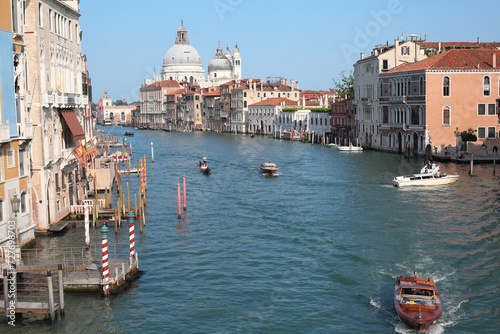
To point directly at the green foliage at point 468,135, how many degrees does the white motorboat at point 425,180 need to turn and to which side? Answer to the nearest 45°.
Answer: approximately 90° to its left

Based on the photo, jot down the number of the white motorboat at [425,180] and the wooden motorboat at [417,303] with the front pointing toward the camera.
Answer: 1

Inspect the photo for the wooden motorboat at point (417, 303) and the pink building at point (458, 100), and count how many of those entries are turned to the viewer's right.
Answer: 0

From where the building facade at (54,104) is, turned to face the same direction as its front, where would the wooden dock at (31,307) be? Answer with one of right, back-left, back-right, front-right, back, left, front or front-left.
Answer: front-right

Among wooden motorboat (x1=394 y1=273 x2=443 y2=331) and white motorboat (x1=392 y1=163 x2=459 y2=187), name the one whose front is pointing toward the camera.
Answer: the wooden motorboat

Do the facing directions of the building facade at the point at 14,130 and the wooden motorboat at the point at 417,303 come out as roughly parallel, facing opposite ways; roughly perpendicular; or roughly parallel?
roughly perpendicular

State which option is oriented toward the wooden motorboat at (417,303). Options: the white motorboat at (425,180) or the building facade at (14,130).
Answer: the building facade

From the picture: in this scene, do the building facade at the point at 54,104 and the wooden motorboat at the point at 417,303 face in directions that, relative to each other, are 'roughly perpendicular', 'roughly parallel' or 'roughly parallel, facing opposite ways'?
roughly perpendicular

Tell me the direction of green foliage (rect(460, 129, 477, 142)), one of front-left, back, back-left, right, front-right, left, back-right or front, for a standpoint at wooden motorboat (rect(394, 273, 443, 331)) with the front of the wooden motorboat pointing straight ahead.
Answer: back

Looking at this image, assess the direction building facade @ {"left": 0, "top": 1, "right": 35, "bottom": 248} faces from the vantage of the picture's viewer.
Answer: facing the viewer and to the right of the viewer

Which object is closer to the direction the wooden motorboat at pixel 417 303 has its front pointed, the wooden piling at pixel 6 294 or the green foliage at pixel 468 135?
the wooden piling

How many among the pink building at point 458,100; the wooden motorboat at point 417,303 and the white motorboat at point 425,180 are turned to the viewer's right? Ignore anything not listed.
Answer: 1

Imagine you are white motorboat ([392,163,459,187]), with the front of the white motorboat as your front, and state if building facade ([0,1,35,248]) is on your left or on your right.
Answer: on your right

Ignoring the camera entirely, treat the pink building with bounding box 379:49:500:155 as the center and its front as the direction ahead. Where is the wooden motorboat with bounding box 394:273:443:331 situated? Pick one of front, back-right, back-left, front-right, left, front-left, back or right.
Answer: front-left
